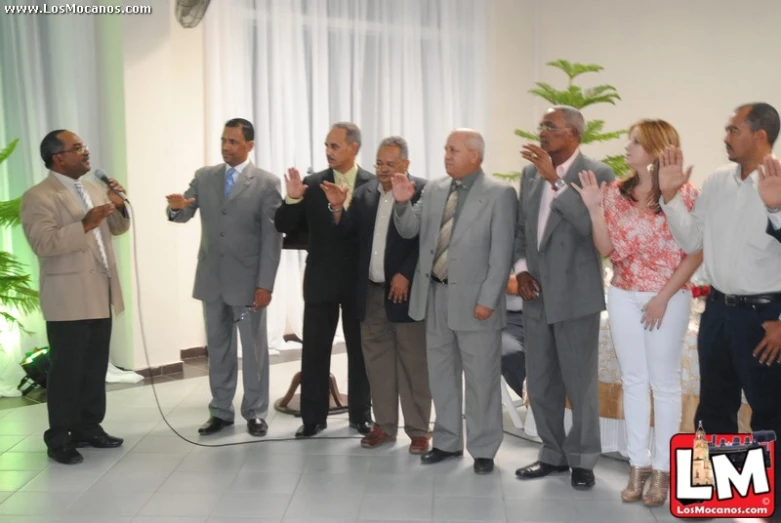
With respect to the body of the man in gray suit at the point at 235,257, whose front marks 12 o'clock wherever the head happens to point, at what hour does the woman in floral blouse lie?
The woman in floral blouse is roughly at 9 o'clock from the man in gray suit.

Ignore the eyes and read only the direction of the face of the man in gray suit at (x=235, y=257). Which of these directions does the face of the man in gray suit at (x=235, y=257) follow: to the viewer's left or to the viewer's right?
to the viewer's left

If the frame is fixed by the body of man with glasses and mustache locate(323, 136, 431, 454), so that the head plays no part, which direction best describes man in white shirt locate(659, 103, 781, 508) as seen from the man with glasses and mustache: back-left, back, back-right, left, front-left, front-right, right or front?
left

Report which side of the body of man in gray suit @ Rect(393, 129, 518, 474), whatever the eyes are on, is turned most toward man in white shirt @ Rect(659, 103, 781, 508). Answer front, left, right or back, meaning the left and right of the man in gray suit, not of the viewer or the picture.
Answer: left

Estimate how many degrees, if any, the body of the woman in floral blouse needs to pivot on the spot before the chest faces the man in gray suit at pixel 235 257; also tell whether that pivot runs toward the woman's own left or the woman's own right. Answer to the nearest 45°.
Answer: approximately 45° to the woman's own right

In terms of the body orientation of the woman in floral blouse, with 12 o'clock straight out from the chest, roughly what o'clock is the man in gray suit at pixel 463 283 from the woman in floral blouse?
The man in gray suit is roughly at 2 o'clock from the woman in floral blouse.

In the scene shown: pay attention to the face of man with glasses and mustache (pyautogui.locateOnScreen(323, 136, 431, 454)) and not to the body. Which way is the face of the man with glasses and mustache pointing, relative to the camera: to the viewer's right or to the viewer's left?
to the viewer's left

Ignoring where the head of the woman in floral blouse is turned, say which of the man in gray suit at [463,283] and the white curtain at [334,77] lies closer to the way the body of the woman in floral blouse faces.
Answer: the man in gray suit
